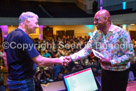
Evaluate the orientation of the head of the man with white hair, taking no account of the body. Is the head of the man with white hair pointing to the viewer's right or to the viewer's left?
to the viewer's right

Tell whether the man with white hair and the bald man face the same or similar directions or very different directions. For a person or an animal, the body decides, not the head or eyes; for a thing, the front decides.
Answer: very different directions

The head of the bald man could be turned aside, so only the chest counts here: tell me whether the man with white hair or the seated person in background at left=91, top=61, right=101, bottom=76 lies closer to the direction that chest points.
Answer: the man with white hair

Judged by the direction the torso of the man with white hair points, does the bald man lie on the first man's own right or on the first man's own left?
on the first man's own right

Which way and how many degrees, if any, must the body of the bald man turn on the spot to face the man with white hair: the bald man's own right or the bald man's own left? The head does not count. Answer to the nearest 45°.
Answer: approximately 45° to the bald man's own right

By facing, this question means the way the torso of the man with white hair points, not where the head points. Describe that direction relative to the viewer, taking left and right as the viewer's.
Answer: facing away from the viewer and to the right of the viewer
